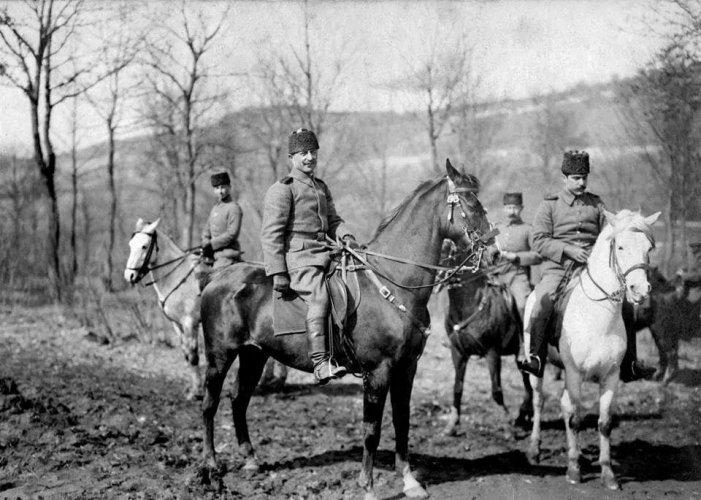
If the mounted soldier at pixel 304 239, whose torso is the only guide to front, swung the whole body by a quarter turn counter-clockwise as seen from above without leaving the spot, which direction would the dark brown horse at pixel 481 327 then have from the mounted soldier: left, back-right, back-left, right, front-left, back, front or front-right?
front

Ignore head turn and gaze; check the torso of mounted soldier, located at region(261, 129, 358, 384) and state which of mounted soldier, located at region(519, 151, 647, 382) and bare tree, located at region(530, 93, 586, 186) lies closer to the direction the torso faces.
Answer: the mounted soldier

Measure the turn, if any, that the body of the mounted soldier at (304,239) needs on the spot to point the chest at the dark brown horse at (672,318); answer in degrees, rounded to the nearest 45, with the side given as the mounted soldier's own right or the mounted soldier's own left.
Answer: approximately 90° to the mounted soldier's own left

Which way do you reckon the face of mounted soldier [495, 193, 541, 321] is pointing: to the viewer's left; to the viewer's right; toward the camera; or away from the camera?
toward the camera

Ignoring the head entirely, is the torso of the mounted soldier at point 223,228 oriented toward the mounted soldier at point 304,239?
no

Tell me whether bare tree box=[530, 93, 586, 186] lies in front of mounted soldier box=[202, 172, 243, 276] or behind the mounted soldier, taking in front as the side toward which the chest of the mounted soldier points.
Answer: behind

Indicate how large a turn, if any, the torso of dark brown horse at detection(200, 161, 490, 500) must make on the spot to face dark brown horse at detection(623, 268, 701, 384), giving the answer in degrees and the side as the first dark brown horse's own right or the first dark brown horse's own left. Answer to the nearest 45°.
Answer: approximately 90° to the first dark brown horse's own left

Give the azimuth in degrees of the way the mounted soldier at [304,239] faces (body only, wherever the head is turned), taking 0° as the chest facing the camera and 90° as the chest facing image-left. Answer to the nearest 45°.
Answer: approximately 315°

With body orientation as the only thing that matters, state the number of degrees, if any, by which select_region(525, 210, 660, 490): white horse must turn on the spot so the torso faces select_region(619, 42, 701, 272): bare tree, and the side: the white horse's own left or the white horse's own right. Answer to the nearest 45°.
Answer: approximately 135° to the white horse's own left

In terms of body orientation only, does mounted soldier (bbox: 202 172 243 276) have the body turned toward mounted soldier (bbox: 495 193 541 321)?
no
